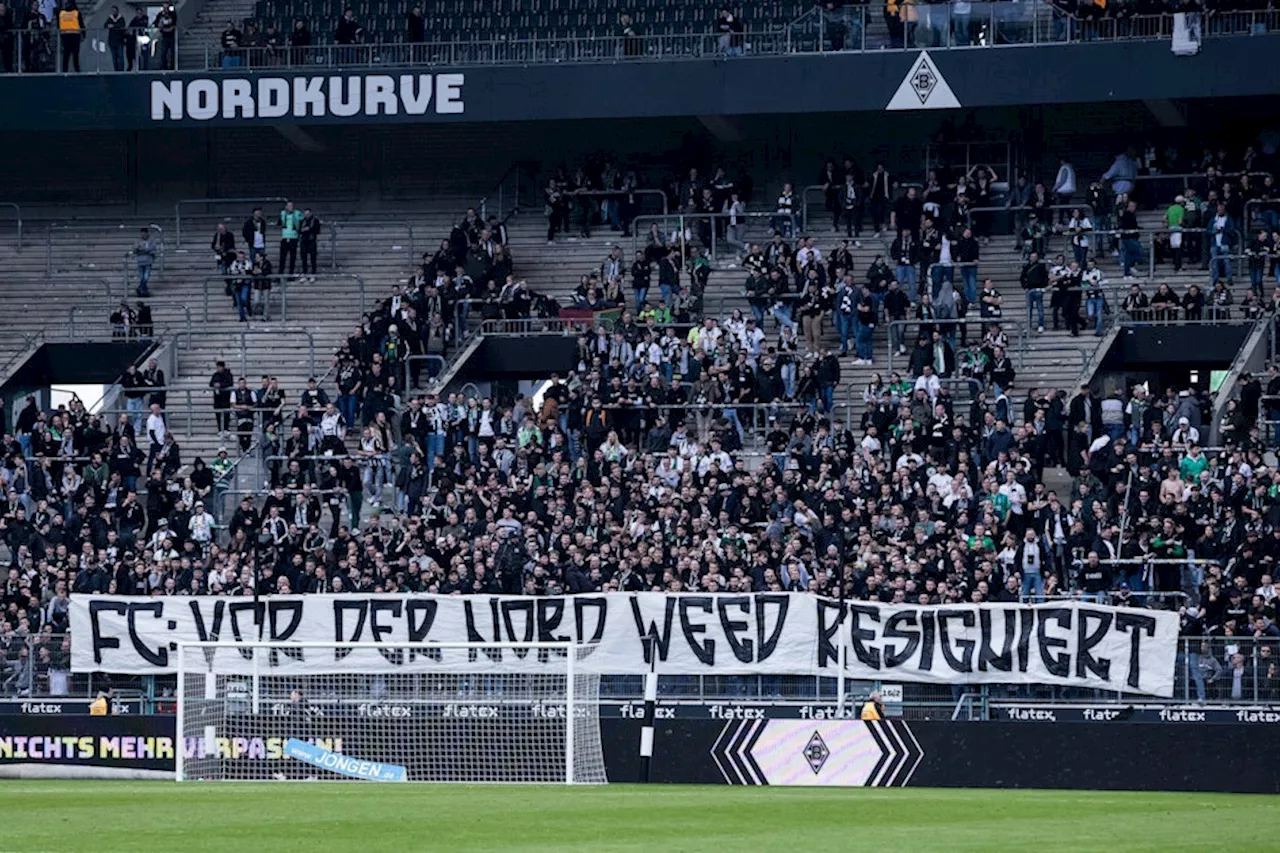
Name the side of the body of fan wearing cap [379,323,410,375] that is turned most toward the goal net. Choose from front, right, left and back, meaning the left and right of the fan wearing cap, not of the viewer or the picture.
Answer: front

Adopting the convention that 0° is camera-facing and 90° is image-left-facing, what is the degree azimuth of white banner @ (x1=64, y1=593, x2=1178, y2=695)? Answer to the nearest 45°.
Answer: approximately 0°

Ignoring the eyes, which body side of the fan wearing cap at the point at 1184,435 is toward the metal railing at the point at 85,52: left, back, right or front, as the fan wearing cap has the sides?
right

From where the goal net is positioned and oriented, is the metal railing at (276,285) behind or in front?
behind

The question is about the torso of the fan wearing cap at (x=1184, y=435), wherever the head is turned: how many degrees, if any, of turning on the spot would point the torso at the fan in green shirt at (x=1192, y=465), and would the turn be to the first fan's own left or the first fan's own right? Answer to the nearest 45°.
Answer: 0° — they already face them

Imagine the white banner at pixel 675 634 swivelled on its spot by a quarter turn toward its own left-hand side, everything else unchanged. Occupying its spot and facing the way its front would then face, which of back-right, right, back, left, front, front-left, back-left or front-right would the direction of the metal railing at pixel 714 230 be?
left

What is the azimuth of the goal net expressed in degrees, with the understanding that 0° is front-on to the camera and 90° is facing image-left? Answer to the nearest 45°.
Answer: approximately 0°

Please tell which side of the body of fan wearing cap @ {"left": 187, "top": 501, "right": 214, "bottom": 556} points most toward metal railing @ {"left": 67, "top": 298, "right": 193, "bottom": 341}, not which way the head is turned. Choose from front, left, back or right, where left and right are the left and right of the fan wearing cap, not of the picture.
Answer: back

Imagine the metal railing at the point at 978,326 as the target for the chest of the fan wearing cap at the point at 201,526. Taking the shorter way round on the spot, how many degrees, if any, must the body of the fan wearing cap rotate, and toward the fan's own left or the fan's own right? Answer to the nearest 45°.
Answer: approximately 90° to the fan's own left
